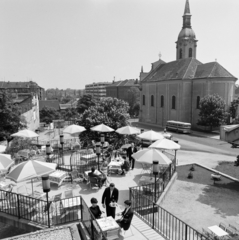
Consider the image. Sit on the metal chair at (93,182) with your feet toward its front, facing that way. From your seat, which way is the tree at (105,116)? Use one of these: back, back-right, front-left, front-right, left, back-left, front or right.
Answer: front-left

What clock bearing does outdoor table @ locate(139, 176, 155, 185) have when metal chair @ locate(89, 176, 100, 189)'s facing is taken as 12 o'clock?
The outdoor table is roughly at 3 o'clock from the metal chair.

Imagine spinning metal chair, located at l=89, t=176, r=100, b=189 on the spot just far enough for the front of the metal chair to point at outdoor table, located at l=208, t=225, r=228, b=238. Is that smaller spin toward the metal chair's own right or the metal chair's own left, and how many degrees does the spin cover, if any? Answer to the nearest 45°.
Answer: approximately 90° to the metal chair's own right

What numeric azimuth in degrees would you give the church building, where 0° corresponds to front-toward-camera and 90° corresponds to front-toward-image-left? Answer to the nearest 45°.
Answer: approximately 135°

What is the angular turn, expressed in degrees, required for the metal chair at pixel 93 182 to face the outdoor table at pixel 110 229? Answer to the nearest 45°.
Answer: approximately 135° to its right

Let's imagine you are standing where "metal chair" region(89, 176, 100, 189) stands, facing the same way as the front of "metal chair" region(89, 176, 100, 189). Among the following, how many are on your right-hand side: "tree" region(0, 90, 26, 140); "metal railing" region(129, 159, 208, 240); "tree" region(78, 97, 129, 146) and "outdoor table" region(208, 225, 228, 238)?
2

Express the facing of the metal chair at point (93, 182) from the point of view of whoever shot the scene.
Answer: facing away from the viewer and to the right of the viewer

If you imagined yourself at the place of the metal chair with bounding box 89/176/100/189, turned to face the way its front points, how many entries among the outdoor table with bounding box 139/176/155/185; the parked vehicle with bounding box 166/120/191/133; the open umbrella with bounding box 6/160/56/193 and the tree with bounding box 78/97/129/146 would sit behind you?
1

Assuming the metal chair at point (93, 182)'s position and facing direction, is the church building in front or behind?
in front

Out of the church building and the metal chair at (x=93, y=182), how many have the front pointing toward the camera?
0
